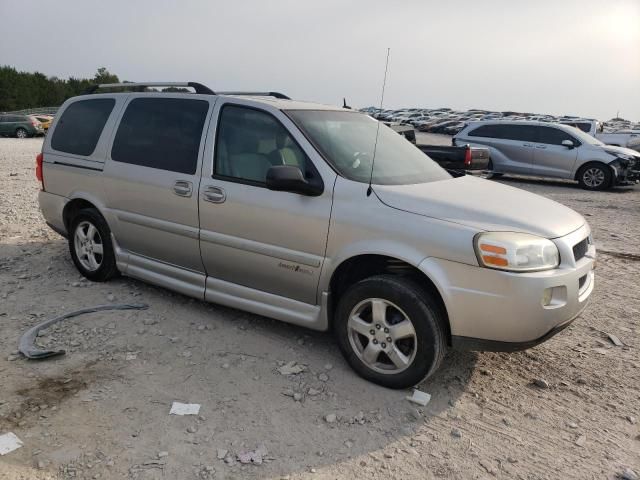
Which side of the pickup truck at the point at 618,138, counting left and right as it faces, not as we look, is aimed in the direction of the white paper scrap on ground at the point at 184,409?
left

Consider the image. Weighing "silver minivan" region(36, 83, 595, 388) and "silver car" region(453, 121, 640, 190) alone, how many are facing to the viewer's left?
0

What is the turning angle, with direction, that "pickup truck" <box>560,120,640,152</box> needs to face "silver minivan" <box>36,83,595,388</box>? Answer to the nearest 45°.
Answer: approximately 90° to its left

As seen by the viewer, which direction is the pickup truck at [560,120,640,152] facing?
to the viewer's left

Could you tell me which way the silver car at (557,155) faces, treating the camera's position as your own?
facing the viewer and to the right of the viewer

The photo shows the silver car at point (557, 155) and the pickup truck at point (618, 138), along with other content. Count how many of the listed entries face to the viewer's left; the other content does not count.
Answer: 1

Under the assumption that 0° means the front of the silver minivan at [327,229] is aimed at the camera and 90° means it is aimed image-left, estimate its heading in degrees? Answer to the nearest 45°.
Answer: approximately 315°

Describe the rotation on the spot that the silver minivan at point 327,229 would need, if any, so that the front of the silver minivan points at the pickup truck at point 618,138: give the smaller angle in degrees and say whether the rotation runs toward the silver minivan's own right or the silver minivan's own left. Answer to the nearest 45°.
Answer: approximately 90° to the silver minivan's own left

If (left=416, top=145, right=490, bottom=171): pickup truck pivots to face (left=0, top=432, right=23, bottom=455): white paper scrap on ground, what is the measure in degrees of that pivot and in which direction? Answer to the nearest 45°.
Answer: approximately 135° to its left

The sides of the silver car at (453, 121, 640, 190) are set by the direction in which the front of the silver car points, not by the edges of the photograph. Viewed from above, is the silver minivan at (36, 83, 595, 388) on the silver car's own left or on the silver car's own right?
on the silver car's own right

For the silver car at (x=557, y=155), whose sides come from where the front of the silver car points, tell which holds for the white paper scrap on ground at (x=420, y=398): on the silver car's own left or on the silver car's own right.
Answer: on the silver car's own right

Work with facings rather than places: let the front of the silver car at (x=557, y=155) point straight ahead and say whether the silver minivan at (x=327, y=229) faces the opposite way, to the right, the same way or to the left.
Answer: the same way

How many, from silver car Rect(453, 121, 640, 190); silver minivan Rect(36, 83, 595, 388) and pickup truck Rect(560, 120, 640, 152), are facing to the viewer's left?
1
